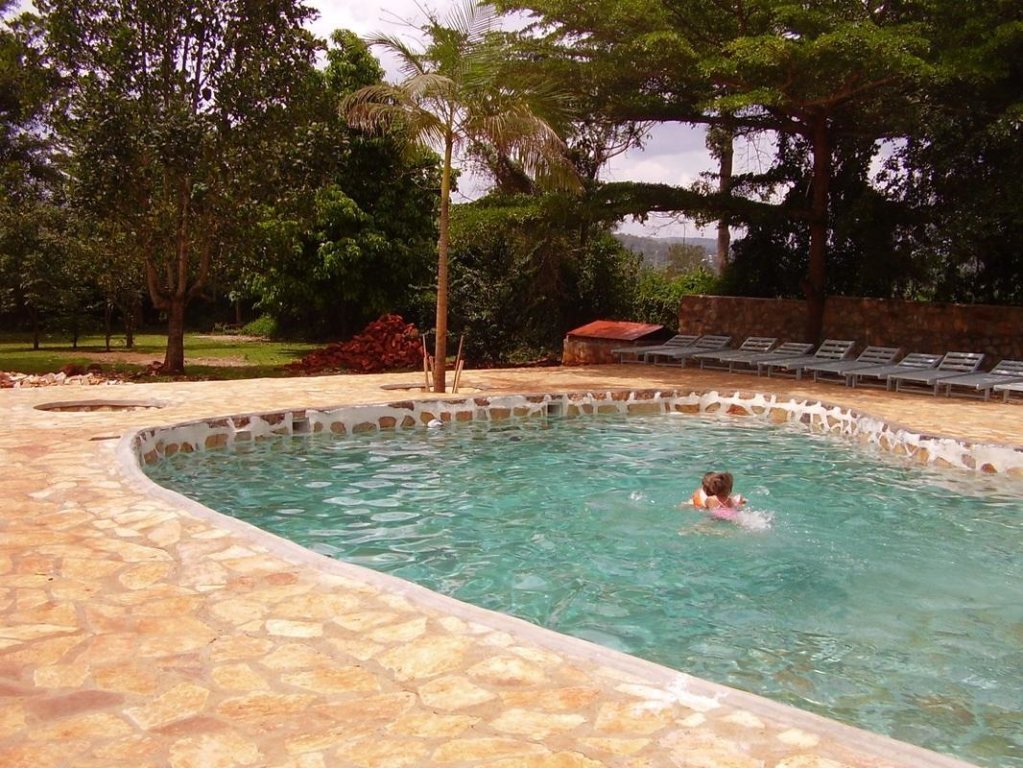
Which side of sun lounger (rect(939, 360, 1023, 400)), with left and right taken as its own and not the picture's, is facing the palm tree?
front

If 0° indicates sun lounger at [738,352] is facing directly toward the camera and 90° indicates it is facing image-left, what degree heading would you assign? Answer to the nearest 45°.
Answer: approximately 45°

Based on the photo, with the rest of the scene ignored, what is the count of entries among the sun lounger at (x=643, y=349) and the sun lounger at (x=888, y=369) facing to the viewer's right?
0

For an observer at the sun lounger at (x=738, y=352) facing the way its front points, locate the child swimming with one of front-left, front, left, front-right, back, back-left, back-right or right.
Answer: front-left

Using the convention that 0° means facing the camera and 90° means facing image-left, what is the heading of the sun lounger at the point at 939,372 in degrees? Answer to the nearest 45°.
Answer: approximately 45°

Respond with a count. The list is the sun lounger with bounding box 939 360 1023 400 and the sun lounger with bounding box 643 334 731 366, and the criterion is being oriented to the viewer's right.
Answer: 0

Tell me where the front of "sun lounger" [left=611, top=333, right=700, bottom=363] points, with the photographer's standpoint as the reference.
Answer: facing the viewer and to the left of the viewer

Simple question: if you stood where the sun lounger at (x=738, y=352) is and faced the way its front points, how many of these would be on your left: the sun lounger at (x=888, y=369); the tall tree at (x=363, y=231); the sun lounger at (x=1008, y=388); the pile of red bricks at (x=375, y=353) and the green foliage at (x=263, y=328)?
2

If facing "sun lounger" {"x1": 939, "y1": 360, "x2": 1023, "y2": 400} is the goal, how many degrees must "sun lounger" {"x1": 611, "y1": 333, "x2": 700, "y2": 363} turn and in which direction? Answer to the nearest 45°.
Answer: approximately 90° to its left

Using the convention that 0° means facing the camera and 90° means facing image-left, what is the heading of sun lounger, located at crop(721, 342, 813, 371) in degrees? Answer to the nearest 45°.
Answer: approximately 45°

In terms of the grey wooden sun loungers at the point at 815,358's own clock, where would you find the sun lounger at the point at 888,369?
The sun lounger is roughly at 9 o'clock from the grey wooden sun loungers.

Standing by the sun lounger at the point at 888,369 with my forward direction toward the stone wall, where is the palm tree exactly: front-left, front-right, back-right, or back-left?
back-left
